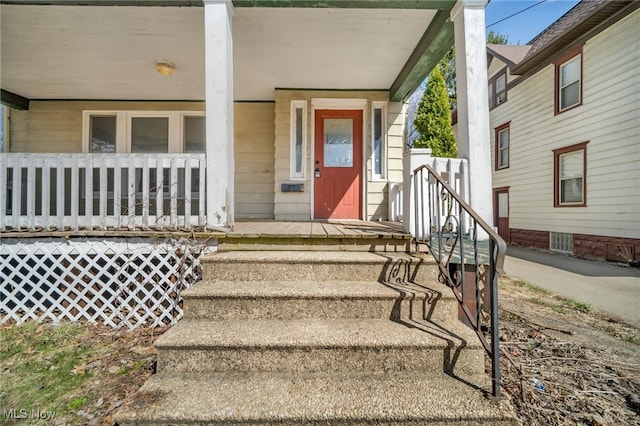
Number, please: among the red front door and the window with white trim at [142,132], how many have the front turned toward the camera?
2

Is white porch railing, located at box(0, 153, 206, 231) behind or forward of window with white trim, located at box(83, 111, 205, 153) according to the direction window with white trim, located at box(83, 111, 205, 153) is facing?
forward

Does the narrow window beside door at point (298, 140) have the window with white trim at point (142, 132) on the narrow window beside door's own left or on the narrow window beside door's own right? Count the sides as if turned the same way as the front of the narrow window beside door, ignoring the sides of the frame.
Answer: on the narrow window beside door's own right

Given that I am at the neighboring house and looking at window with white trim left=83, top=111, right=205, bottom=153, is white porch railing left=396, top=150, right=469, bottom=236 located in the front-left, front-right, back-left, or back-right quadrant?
front-left

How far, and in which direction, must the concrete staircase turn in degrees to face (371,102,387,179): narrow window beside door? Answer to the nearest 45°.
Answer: approximately 180°

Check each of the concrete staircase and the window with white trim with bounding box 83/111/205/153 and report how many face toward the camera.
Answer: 2

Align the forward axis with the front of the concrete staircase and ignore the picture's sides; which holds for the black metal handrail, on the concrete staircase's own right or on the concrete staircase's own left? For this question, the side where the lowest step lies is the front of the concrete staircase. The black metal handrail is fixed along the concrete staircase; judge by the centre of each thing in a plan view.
on the concrete staircase's own left

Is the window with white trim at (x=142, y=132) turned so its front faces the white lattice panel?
yes

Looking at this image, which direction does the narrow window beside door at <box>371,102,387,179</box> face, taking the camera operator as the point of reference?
facing the viewer

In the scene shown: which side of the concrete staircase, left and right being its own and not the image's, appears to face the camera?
front

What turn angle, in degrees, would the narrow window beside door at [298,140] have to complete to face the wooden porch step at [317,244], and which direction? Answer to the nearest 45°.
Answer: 0° — it already faces it

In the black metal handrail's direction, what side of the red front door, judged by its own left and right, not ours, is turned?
front

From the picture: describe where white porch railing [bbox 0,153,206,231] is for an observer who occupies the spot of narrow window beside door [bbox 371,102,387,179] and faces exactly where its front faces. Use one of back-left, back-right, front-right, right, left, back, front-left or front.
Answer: front-right

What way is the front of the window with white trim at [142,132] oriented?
toward the camera

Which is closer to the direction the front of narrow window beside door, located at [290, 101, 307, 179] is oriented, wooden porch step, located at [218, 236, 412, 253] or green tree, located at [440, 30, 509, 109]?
the wooden porch step
